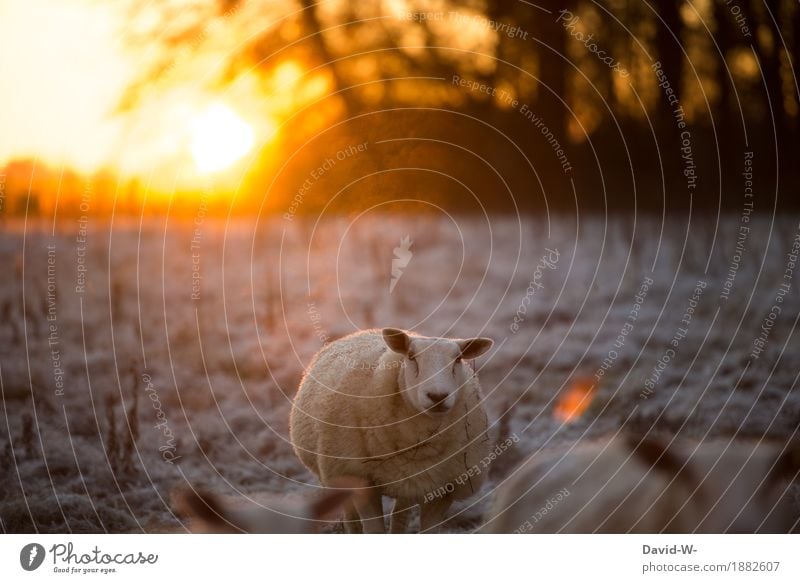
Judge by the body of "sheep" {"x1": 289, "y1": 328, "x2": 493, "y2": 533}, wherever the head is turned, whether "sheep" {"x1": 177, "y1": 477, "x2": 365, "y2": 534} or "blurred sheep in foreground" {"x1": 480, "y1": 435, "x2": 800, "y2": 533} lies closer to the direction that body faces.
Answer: the blurred sheep in foreground

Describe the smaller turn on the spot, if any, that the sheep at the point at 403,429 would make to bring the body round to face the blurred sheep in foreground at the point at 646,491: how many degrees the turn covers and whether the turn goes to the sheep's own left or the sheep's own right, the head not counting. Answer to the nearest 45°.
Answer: approximately 45° to the sheep's own left

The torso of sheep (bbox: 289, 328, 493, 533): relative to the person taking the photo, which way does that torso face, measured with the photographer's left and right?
facing the viewer and to the right of the viewer
